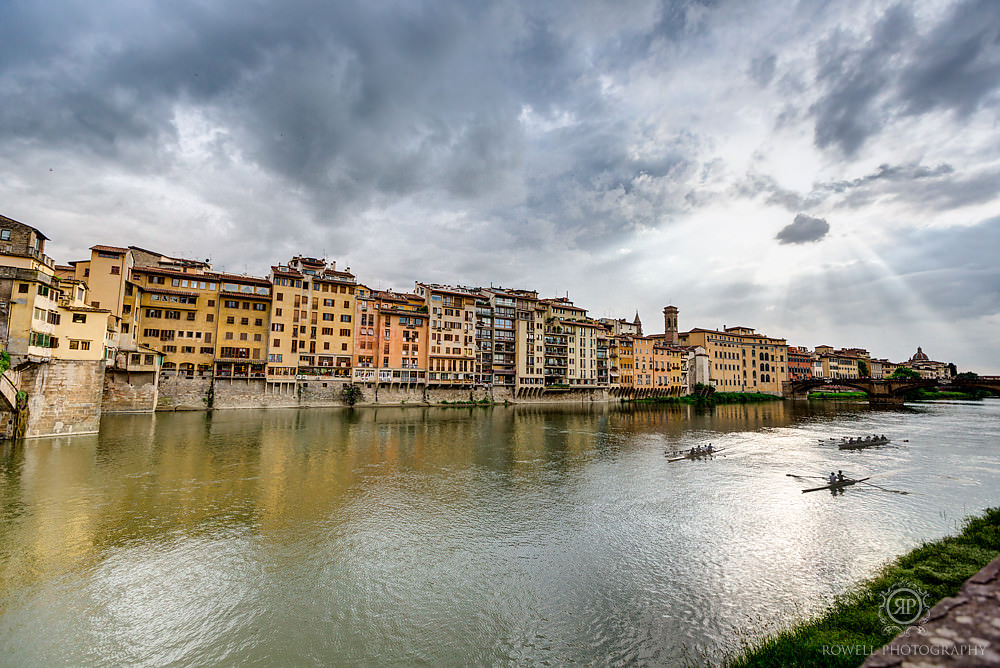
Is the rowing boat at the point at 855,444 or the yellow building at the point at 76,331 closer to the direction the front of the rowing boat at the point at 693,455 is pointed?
the yellow building

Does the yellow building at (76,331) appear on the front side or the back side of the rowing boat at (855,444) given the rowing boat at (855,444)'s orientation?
on the front side

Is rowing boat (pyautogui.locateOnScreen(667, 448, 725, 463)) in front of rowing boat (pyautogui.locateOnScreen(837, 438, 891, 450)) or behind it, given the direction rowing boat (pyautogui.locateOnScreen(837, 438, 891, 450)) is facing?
in front

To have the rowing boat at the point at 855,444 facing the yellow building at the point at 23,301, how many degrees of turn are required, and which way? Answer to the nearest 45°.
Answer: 0° — it already faces it

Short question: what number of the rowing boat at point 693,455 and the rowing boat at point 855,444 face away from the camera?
0

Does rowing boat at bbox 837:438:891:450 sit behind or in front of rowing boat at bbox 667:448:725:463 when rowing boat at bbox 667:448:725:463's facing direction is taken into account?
behind
